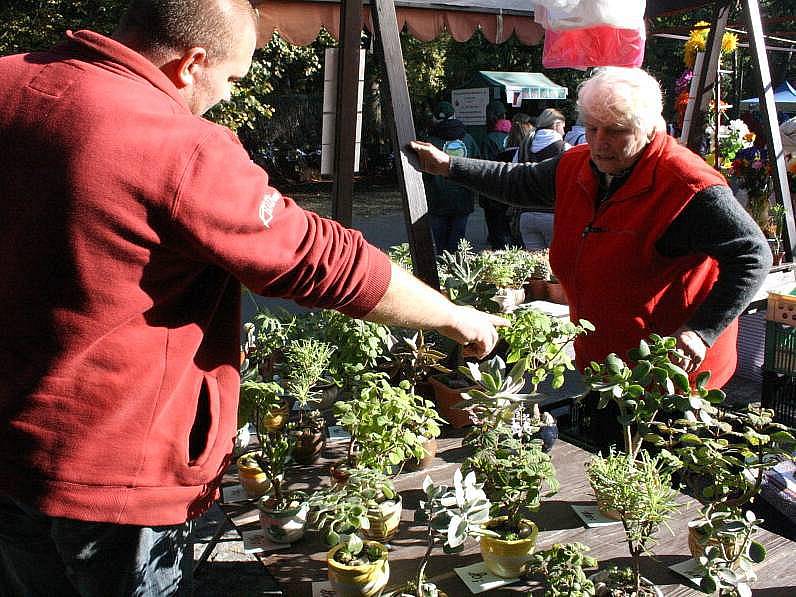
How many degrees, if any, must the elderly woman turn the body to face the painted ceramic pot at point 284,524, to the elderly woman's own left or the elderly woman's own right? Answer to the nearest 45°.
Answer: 0° — they already face it

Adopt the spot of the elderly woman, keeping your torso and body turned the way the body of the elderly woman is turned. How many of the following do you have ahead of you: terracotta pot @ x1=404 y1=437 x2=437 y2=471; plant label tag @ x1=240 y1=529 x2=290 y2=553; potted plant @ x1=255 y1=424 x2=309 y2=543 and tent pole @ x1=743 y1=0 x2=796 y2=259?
3

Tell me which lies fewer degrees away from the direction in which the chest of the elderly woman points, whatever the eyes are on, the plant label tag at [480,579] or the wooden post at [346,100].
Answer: the plant label tag

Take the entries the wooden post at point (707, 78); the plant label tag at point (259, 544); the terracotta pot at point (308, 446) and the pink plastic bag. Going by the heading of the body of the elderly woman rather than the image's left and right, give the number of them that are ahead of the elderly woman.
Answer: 2

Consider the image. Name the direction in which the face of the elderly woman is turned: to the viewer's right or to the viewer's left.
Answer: to the viewer's left

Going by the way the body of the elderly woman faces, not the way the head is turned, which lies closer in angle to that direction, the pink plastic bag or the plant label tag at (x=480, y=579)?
the plant label tag

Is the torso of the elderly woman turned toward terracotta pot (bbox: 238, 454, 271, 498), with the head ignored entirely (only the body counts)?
yes

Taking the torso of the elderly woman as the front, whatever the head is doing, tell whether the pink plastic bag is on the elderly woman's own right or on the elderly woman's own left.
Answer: on the elderly woman's own right

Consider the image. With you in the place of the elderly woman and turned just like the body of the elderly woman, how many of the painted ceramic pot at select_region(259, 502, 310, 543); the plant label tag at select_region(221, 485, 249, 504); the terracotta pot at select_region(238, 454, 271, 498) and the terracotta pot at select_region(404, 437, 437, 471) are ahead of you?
4

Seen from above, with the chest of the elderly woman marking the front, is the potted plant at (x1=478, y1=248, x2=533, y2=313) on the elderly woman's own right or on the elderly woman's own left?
on the elderly woman's own right

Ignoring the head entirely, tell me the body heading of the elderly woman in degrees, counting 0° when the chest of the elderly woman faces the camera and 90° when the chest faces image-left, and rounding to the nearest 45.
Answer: approximately 45°

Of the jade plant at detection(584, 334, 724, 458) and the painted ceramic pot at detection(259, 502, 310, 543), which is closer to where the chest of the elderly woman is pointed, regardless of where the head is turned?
the painted ceramic pot
